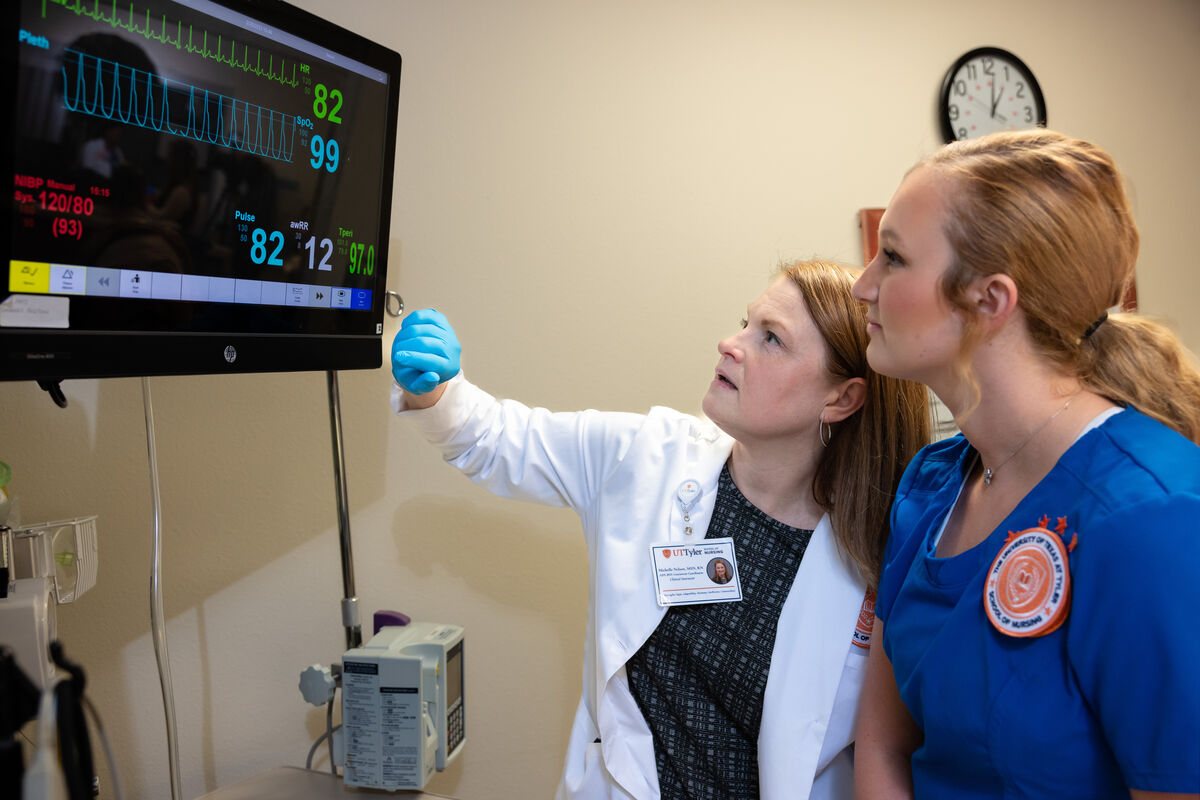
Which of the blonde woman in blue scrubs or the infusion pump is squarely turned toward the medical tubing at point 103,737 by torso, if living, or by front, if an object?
the blonde woman in blue scrubs

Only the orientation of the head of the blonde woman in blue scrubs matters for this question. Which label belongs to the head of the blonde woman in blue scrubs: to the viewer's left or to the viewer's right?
to the viewer's left

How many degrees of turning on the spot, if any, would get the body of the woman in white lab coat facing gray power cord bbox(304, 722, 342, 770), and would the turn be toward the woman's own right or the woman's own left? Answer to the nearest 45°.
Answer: approximately 45° to the woman's own right

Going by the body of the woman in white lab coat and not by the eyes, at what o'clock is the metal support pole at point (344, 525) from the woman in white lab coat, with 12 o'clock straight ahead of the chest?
The metal support pole is roughly at 2 o'clock from the woman in white lab coat.

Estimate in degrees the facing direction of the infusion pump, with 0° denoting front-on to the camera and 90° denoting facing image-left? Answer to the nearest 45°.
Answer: approximately 270°

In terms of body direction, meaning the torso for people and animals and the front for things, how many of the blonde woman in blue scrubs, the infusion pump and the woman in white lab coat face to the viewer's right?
1

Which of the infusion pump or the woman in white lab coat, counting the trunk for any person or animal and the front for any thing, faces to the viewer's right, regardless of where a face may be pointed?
the infusion pump

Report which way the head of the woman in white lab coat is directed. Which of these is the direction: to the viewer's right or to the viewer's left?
to the viewer's left

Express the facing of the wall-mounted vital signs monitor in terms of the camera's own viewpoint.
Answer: facing the viewer and to the right of the viewer

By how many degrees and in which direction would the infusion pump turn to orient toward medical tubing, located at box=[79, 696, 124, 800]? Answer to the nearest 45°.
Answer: approximately 90° to its right

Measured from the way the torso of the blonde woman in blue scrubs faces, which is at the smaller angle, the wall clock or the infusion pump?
the infusion pump

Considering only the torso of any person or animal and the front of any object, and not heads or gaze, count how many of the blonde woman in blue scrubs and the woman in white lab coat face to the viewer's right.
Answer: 0

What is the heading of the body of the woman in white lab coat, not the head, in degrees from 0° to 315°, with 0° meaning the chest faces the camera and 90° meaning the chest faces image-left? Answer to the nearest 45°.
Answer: approximately 45°

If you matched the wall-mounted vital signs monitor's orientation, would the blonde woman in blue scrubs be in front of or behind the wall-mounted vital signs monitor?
in front
